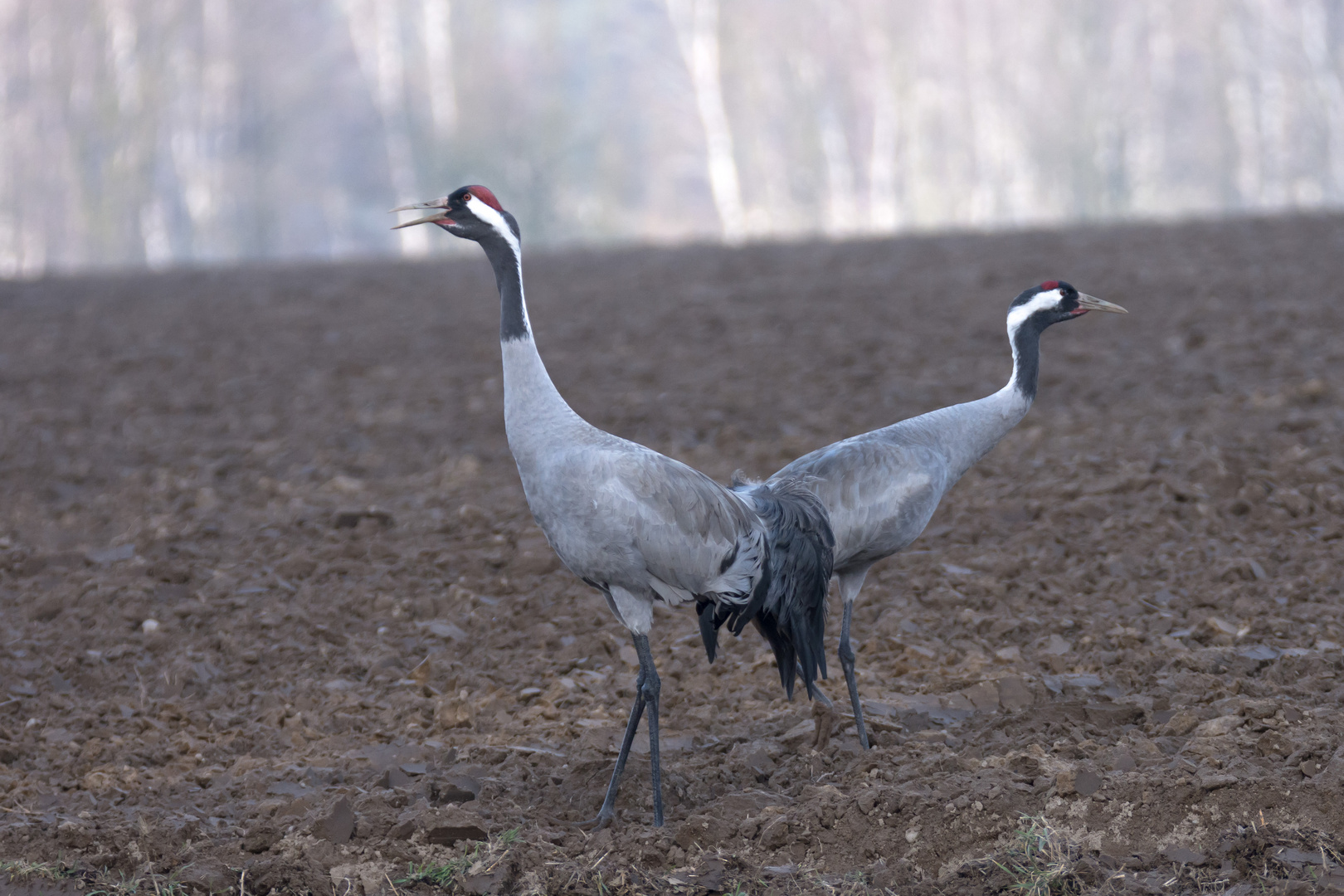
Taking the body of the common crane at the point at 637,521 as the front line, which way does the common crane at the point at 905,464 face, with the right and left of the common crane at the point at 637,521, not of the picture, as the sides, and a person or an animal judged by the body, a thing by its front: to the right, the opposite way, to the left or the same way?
the opposite way

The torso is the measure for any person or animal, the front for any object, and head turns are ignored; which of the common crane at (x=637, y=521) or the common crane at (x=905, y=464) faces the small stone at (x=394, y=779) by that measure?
the common crane at (x=637, y=521)

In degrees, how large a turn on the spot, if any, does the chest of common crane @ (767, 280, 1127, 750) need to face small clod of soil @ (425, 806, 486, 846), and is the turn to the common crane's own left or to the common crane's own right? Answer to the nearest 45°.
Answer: approximately 135° to the common crane's own right

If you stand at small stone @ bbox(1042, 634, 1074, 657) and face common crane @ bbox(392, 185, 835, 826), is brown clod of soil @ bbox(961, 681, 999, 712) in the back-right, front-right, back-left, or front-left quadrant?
front-left

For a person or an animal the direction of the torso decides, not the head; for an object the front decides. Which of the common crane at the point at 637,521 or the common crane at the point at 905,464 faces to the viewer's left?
the common crane at the point at 637,521

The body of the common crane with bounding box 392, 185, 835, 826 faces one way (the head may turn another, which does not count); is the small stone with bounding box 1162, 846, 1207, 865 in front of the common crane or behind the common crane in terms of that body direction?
behind

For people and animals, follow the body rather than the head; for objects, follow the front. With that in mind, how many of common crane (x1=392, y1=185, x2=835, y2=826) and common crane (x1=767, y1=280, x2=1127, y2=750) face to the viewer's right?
1

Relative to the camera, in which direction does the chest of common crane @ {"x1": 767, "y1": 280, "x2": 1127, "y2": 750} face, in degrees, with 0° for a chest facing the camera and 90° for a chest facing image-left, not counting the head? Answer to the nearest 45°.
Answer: approximately 270°

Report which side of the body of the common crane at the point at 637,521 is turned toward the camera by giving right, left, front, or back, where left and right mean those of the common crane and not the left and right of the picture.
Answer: left

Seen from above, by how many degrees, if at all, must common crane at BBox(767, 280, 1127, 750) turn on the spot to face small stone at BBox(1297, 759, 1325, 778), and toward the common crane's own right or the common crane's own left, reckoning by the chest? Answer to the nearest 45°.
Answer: approximately 45° to the common crane's own right

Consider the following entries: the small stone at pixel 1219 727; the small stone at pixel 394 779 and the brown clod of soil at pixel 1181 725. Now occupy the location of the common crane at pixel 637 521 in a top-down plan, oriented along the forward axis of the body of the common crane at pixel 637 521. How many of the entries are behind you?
2
